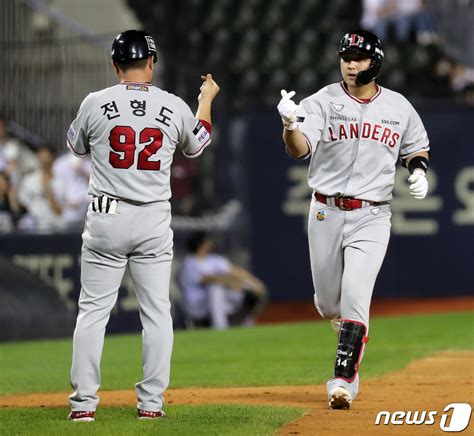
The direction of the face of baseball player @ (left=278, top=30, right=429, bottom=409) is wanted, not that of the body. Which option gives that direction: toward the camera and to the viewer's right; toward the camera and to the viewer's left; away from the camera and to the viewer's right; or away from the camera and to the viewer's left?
toward the camera and to the viewer's left

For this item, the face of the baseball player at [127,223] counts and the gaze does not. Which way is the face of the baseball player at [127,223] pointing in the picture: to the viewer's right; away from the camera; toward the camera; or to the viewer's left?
away from the camera

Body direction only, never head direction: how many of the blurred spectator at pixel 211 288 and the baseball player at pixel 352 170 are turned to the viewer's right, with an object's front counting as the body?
1

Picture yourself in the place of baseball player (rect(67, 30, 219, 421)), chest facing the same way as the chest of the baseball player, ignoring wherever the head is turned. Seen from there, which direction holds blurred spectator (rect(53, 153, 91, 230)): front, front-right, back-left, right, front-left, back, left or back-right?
front

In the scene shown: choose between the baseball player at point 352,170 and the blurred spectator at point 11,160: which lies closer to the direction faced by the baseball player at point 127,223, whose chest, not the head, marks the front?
the blurred spectator

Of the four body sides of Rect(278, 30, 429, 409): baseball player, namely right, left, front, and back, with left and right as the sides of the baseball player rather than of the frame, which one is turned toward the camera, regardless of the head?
front

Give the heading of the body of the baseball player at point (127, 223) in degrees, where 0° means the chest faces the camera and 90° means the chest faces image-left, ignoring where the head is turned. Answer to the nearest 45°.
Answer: approximately 180°

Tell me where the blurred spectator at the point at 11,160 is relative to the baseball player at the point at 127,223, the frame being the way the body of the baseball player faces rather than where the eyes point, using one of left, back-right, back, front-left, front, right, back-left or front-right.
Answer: front

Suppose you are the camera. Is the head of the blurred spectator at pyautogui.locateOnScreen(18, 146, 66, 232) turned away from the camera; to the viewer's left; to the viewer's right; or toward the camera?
toward the camera

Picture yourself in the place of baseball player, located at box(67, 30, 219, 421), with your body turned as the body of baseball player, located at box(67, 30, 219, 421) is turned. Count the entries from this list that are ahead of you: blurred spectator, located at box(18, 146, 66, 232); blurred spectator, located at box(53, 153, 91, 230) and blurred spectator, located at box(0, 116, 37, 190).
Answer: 3

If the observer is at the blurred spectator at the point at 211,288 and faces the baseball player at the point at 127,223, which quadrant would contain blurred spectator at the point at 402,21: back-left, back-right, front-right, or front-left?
back-left

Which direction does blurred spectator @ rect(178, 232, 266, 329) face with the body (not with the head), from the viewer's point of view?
to the viewer's right

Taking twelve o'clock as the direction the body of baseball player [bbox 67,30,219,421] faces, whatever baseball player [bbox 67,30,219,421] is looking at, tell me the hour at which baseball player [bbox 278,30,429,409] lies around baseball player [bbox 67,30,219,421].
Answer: baseball player [bbox 278,30,429,409] is roughly at 2 o'clock from baseball player [bbox 67,30,219,421].

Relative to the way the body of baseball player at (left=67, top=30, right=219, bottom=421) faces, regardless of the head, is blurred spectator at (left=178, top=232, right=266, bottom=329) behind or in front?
in front

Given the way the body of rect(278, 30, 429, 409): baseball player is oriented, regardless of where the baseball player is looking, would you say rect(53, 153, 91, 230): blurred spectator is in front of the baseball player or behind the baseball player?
behind
